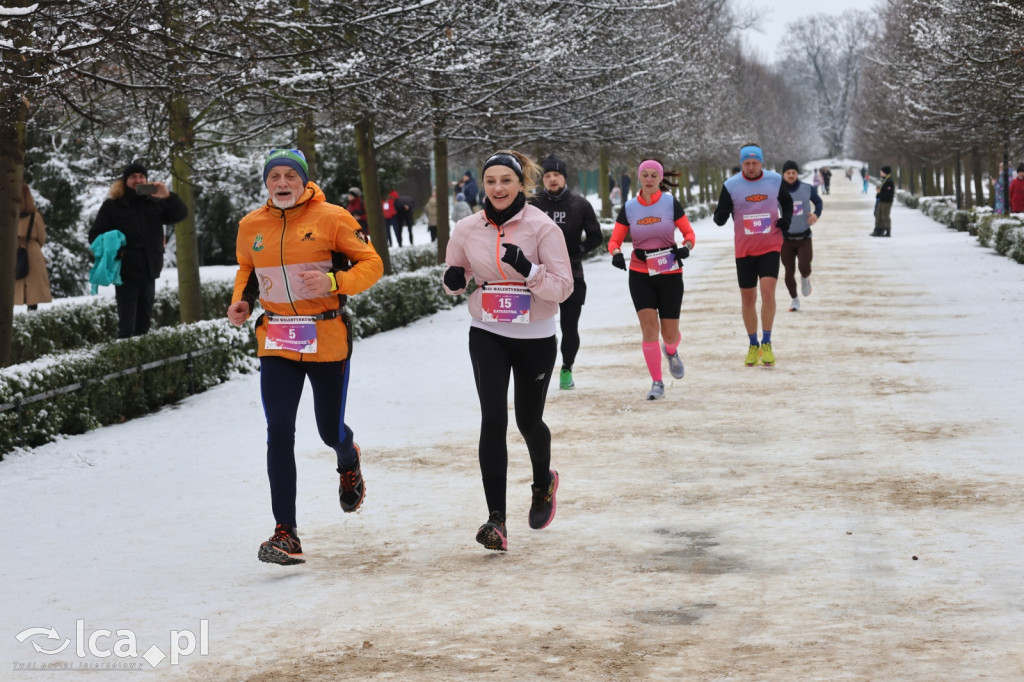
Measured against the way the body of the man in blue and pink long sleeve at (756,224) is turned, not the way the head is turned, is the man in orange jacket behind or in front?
in front

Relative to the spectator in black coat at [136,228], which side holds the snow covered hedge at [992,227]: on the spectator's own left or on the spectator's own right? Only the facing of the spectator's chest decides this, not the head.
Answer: on the spectator's own left

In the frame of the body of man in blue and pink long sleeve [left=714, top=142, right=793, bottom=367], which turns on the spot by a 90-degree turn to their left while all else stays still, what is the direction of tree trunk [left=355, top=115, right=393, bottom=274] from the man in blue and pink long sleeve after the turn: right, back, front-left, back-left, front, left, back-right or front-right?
back-left

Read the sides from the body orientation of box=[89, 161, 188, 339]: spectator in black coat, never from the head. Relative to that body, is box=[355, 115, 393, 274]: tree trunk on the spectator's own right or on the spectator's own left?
on the spectator's own left

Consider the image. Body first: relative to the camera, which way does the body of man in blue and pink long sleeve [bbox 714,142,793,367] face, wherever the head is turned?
toward the camera

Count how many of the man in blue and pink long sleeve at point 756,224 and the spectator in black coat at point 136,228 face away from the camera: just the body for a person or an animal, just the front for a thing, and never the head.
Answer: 0

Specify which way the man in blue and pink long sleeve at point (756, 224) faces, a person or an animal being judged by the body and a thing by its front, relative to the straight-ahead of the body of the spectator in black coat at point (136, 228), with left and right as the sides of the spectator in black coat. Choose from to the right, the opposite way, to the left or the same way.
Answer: the same way

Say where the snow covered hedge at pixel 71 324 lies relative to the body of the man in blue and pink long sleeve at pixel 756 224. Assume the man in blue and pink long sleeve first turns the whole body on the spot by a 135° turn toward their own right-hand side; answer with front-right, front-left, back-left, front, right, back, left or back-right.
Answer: front-left

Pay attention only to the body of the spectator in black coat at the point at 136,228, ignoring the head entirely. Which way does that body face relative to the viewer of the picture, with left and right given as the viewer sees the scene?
facing the viewer and to the right of the viewer

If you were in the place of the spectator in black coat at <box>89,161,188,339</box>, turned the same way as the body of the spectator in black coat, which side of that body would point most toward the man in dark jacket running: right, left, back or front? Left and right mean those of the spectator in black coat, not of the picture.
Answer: front

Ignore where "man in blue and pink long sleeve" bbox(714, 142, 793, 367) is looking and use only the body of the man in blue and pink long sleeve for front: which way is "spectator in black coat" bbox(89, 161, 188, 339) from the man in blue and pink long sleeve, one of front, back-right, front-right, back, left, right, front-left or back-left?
right

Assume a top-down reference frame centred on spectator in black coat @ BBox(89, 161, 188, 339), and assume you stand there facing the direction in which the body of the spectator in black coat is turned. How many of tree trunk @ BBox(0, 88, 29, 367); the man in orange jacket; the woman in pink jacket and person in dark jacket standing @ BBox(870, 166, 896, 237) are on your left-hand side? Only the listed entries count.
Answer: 1

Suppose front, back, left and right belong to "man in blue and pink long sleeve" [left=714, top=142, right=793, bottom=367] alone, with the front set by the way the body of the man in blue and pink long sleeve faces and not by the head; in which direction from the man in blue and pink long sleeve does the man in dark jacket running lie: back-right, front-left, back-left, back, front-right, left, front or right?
front-right

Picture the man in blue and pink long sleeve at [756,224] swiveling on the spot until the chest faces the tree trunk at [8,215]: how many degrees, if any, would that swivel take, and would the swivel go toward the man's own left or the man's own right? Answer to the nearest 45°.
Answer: approximately 90° to the man's own right

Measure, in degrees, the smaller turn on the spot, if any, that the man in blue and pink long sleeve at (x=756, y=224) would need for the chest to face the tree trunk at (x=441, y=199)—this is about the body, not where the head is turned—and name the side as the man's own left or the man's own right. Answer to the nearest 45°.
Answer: approximately 135° to the man's own right
